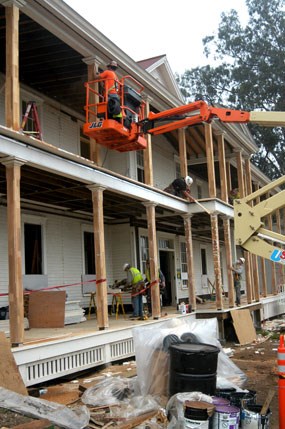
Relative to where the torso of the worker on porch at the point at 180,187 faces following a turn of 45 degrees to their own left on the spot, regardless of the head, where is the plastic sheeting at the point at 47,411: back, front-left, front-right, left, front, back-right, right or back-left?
back-right

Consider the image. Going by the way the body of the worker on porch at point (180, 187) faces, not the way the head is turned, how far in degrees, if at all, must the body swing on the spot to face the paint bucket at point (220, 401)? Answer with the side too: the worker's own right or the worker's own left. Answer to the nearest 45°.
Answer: approximately 90° to the worker's own right

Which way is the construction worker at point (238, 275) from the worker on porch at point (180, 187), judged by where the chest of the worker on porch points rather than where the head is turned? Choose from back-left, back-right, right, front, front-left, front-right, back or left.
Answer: front-left

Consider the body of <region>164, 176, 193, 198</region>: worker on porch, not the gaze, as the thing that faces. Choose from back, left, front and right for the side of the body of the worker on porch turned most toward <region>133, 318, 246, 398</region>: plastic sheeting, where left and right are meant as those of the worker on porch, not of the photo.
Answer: right

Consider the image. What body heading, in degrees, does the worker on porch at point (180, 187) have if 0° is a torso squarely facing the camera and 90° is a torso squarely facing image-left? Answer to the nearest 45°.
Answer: approximately 270°

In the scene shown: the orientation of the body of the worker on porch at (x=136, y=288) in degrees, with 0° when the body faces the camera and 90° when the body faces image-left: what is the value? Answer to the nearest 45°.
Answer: approximately 90°

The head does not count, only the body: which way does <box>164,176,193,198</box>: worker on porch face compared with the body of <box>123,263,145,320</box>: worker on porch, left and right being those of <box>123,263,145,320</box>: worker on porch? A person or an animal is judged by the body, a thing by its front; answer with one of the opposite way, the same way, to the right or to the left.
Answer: the opposite way

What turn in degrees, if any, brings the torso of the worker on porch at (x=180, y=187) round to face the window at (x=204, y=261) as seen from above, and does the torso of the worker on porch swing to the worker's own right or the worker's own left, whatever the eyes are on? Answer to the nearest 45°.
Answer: approximately 90° to the worker's own left

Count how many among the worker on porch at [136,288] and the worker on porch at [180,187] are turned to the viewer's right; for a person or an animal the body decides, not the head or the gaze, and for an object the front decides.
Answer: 1

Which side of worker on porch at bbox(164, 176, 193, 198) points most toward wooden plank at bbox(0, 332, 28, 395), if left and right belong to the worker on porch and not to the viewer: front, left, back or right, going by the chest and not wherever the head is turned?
right
